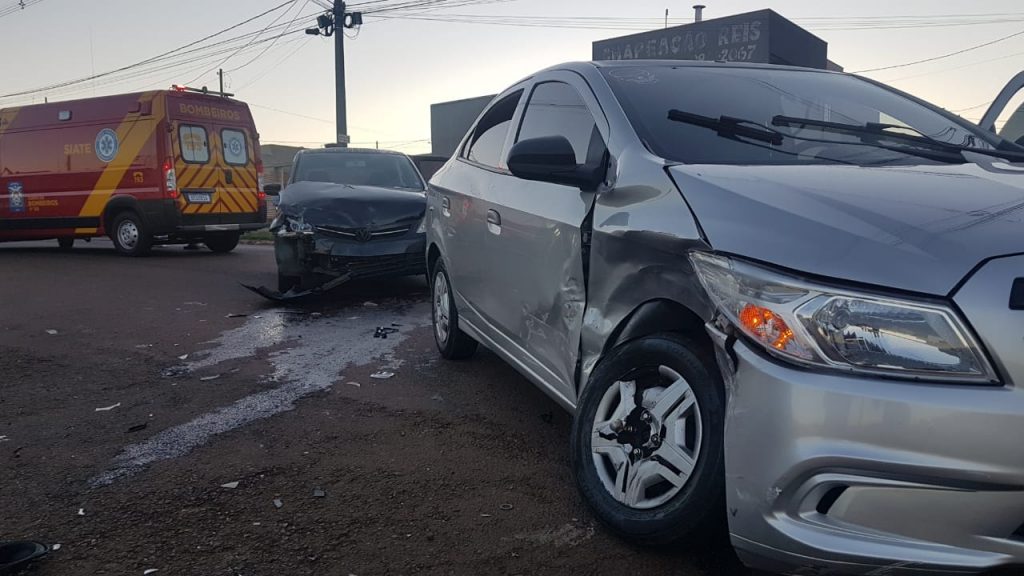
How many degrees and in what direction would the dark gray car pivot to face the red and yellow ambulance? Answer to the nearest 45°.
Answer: approximately 135° to its right

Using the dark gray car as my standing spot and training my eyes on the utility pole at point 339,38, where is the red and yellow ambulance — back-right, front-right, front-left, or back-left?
front-left

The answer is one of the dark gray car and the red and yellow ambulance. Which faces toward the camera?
the dark gray car

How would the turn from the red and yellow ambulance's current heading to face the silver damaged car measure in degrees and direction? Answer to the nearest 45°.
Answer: approximately 135° to its left

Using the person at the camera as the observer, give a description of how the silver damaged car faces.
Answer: facing the viewer and to the right of the viewer

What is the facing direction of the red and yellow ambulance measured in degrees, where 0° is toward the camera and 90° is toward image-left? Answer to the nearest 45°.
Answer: approximately 135°

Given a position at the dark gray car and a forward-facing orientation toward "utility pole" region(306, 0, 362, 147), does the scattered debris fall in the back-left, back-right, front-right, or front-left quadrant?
back-left

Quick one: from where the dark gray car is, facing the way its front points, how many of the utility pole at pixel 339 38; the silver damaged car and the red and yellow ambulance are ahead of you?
1

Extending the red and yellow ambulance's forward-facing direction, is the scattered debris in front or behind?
behind

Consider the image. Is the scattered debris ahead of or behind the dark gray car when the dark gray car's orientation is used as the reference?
ahead

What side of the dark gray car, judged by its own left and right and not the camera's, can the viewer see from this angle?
front

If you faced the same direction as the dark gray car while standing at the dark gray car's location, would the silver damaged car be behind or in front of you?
in front

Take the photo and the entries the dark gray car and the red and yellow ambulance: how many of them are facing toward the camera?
1

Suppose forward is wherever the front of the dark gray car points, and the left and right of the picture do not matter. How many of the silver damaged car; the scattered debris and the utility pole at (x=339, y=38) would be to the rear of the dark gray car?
1

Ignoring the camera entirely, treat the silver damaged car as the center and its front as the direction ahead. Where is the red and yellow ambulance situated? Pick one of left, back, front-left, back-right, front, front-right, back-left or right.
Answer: back

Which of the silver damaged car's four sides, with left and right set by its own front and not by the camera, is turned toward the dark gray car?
back

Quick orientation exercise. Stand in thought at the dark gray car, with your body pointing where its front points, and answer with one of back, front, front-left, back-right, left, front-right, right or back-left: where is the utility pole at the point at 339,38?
back
